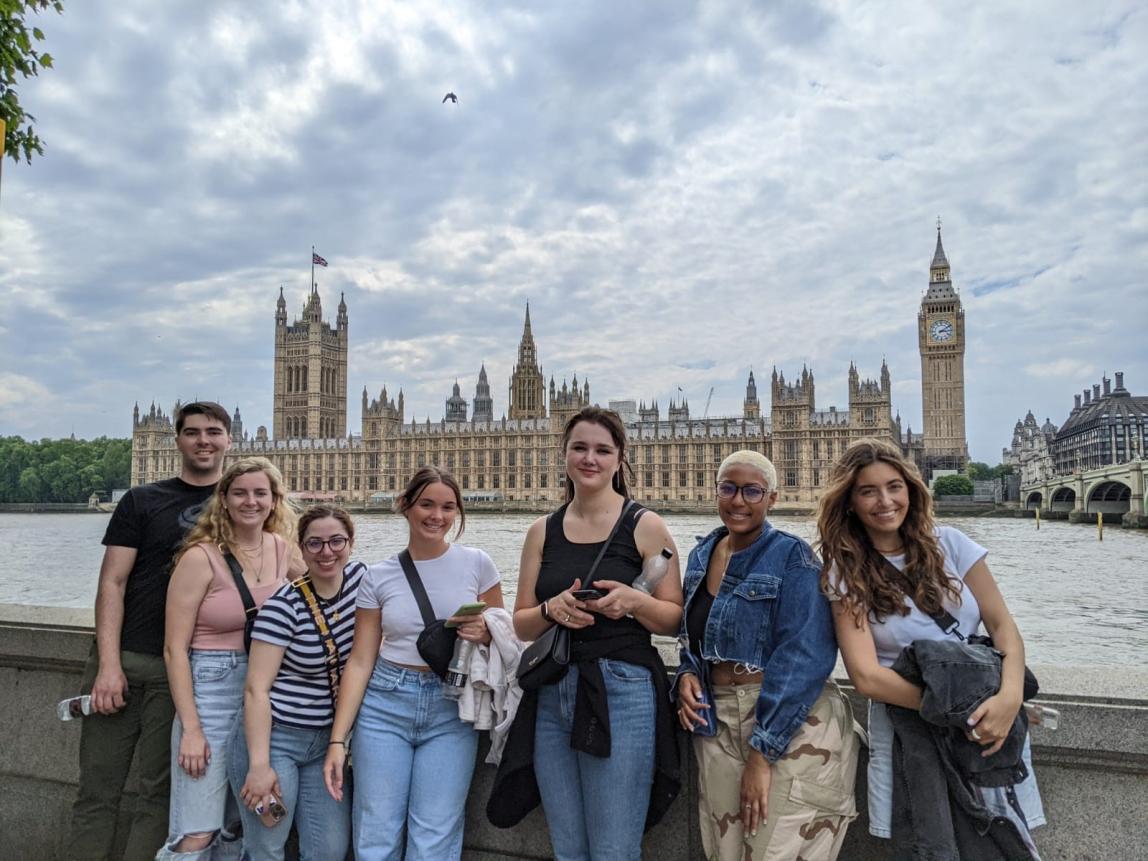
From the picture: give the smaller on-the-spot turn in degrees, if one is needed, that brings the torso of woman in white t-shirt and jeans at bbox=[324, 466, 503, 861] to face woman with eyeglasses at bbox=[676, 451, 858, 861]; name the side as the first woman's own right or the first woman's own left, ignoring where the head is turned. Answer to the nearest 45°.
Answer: approximately 45° to the first woman's own left

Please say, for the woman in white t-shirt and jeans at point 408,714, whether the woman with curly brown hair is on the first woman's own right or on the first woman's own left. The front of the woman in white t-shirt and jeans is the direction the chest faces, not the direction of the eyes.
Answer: on the first woman's own left

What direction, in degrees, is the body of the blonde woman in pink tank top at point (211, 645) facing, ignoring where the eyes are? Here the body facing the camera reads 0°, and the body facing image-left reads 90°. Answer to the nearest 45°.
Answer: approximately 315°

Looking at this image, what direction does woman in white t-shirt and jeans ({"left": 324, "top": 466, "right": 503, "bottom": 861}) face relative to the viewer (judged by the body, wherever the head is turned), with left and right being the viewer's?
facing the viewer

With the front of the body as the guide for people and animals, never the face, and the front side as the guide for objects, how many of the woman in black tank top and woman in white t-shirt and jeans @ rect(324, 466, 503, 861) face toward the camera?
2

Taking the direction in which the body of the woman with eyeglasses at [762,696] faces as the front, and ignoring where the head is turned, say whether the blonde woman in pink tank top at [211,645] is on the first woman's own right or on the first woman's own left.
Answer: on the first woman's own right

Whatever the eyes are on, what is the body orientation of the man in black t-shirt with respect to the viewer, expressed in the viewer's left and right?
facing the viewer and to the right of the viewer

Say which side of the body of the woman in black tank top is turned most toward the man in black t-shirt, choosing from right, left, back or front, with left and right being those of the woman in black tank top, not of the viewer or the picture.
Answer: right
